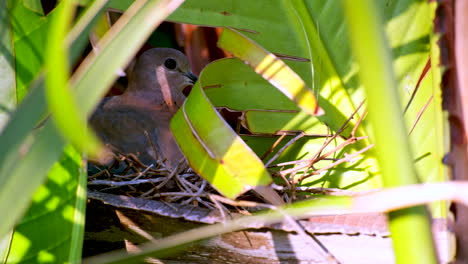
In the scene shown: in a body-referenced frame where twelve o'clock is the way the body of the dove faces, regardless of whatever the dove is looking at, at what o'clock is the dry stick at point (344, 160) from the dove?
The dry stick is roughly at 12 o'clock from the dove.

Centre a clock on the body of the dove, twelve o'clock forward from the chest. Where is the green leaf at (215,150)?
The green leaf is roughly at 1 o'clock from the dove.

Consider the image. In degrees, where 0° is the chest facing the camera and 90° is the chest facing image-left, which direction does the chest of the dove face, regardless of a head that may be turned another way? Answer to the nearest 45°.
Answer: approximately 270°

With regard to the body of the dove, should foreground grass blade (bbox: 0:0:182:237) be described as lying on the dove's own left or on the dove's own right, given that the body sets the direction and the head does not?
on the dove's own right
